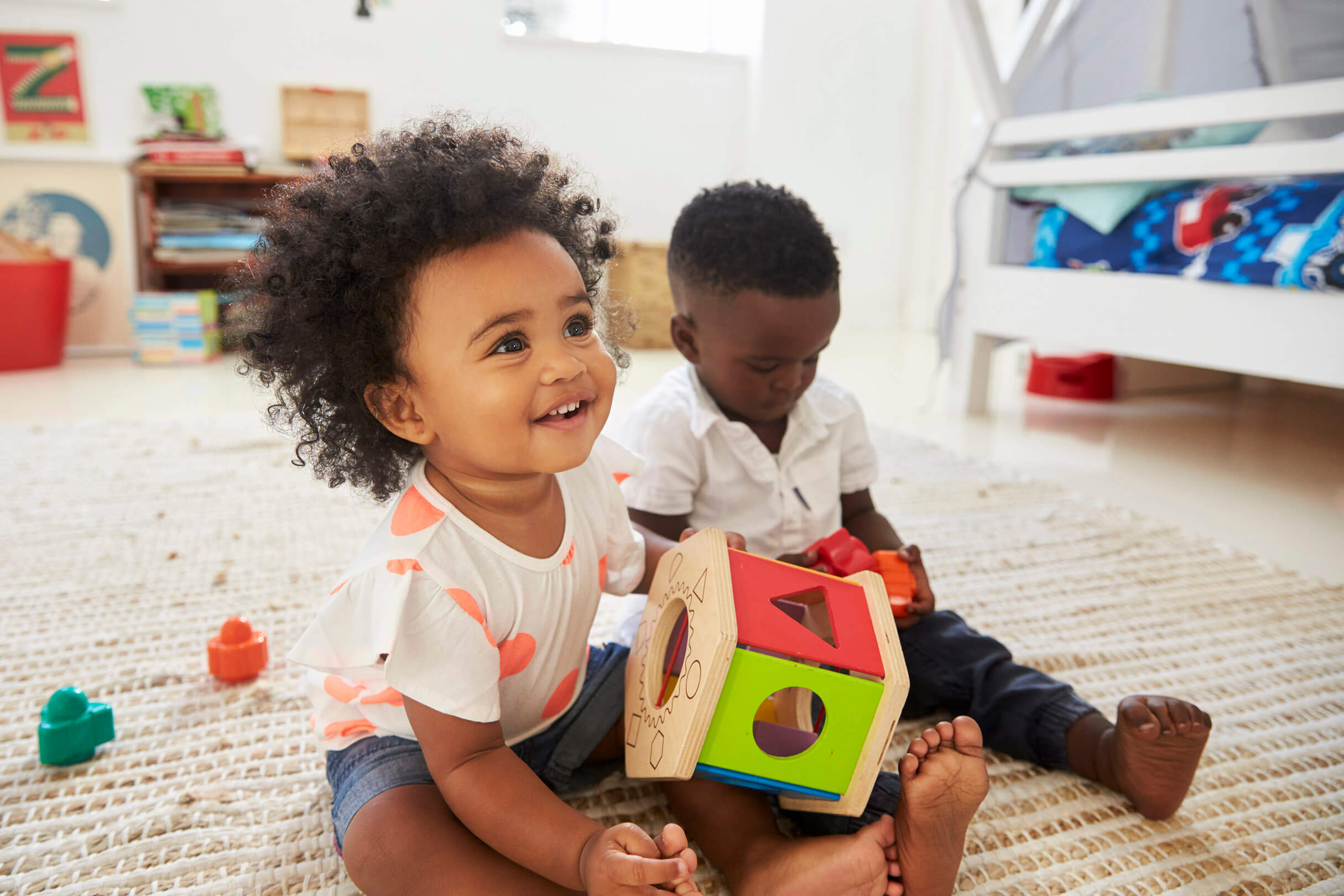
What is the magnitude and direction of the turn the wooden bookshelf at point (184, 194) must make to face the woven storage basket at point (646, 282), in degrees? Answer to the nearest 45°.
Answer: approximately 90° to its left

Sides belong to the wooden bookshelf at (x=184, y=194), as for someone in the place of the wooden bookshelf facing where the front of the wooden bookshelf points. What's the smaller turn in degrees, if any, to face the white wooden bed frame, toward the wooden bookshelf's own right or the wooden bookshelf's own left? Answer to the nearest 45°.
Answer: approximately 45° to the wooden bookshelf's own left

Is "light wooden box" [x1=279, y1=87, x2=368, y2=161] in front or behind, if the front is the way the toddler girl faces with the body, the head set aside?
behind

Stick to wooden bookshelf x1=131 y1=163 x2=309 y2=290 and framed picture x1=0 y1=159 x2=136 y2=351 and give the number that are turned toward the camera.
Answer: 2

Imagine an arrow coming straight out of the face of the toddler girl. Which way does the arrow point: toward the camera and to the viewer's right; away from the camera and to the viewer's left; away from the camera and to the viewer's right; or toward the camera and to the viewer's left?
toward the camera and to the viewer's right

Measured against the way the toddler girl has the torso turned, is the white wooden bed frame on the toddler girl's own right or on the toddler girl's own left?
on the toddler girl's own left

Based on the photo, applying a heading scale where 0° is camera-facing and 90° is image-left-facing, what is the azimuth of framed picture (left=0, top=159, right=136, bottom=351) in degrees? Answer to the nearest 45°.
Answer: approximately 0°
